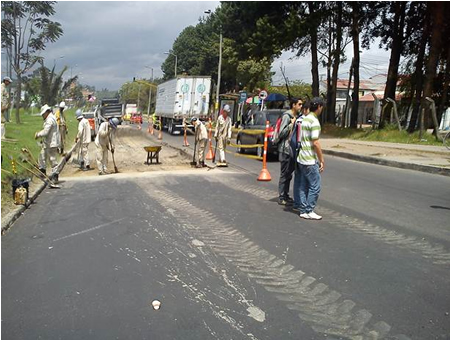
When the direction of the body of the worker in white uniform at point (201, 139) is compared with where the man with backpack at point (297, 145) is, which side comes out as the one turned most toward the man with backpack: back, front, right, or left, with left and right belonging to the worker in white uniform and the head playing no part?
left

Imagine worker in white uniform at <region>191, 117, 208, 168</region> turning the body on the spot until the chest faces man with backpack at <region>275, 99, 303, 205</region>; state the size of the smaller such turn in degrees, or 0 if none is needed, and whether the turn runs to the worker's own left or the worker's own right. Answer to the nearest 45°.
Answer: approximately 90° to the worker's own left

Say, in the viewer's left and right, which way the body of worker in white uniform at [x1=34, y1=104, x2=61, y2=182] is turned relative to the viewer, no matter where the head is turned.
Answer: facing to the left of the viewer
